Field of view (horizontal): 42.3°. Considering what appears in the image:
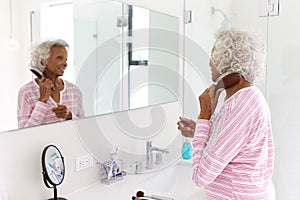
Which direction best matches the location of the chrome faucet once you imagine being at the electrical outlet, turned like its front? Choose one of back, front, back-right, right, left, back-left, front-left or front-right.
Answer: left

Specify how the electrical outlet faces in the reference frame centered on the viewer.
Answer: facing the viewer and to the right of the viewer

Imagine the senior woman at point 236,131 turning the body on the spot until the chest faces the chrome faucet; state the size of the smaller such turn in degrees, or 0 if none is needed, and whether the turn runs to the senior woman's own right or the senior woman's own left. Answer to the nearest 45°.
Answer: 0° — they already face it

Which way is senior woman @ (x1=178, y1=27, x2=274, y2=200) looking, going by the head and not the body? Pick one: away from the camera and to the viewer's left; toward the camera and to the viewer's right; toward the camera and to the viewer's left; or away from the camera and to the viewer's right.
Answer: away from the camera and to the viewer's left

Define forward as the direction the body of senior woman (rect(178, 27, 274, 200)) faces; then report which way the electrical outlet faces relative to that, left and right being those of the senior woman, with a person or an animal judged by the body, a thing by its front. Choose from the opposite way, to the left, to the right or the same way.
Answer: the opposite way

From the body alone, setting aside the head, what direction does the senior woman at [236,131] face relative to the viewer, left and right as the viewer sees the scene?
facing away from the viewer and to the left of the viewer

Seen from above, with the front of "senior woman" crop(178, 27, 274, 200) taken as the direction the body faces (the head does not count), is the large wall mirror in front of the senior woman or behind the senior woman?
in front
